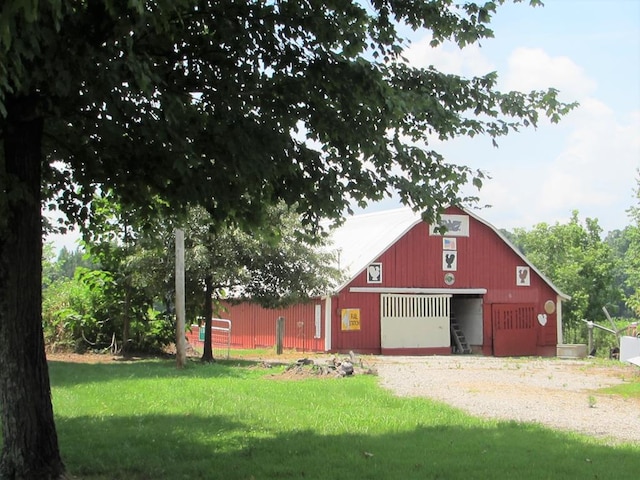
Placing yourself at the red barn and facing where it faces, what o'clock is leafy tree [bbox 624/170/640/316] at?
The leafy tree is roughly at 8 o'clock from the red barn.

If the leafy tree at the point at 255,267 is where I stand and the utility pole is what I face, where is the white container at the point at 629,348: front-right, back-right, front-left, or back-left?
back-left

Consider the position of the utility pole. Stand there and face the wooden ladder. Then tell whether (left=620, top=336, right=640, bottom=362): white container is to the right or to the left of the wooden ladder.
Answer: right

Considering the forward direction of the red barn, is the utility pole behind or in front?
in front

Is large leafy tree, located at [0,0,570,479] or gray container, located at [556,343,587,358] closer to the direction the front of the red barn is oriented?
the large leafy tree

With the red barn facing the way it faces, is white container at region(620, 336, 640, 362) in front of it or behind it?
in front

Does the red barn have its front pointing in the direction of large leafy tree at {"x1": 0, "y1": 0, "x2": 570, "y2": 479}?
yes

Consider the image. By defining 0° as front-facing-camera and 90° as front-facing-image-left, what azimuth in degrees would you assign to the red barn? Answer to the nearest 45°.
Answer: approximately 0°
